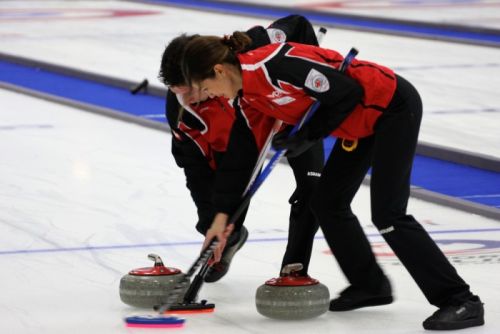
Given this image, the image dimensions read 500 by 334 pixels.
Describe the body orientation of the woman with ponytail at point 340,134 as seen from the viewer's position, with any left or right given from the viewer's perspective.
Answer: facing to the left of the viewer

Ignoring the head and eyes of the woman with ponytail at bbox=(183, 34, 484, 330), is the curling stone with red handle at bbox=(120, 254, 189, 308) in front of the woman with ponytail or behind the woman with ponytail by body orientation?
in front

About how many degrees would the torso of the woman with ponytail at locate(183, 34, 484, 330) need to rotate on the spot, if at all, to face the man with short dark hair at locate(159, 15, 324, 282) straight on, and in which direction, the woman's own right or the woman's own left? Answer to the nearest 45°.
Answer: approximately 45° to the woman's own right
